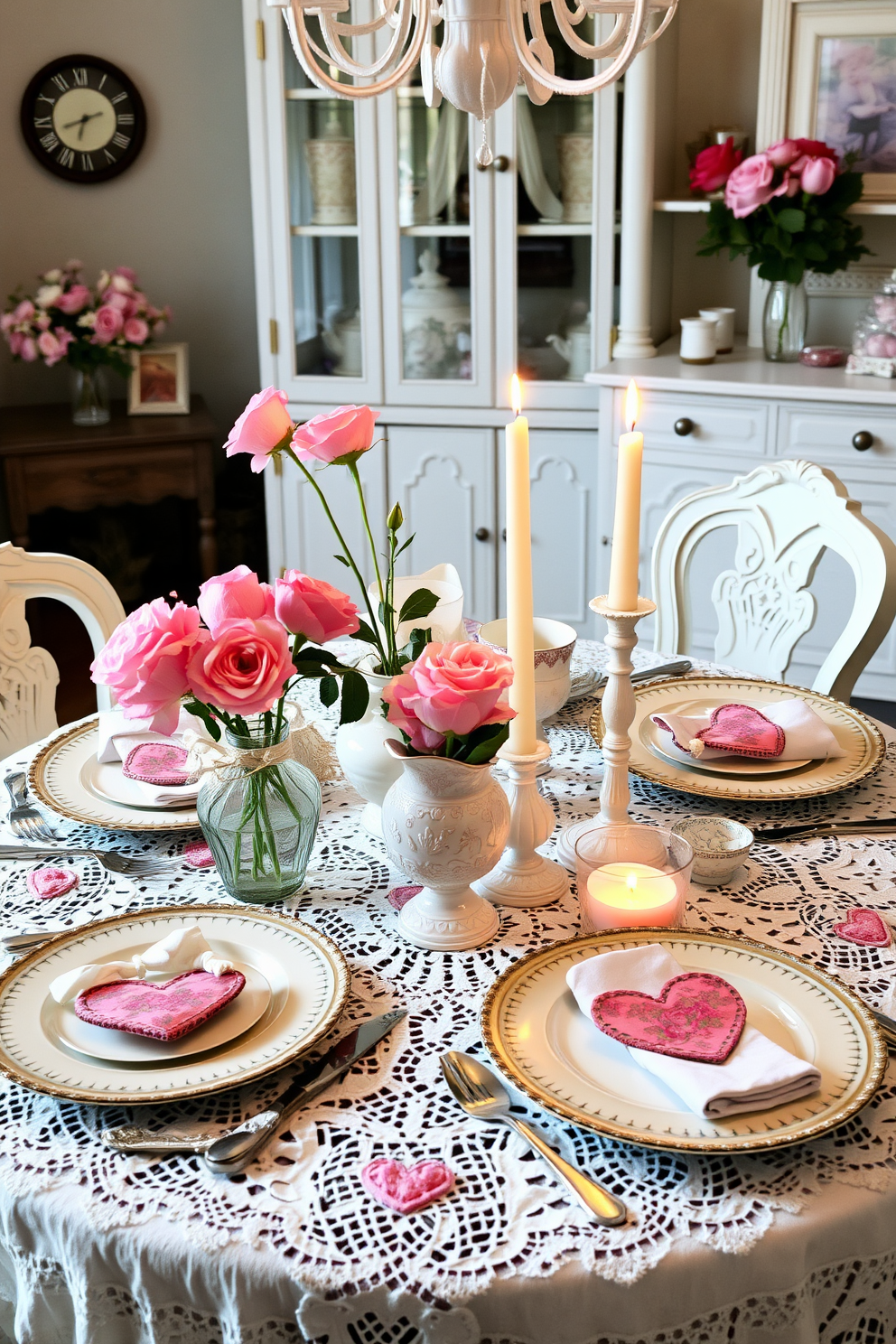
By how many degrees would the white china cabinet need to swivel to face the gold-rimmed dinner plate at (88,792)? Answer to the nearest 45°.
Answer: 0° — it already faces it

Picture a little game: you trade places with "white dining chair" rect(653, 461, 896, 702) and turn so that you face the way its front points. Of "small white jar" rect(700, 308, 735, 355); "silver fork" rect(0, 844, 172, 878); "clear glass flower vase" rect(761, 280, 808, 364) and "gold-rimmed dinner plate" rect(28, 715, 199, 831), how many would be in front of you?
2

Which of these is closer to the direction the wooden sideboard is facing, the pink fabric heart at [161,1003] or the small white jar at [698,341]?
the pink fabric heart

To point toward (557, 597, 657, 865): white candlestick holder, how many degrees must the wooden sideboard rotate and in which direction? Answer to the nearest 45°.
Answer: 0° — it already faces it

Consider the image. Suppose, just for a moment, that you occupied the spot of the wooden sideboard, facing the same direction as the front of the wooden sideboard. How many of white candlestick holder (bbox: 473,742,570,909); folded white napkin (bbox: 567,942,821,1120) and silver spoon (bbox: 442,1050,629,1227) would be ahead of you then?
3

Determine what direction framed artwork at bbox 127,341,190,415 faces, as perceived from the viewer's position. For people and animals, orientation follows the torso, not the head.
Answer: facing the viewer

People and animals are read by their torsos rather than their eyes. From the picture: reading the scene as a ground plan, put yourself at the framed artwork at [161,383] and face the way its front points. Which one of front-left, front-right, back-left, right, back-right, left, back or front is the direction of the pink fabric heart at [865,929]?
front

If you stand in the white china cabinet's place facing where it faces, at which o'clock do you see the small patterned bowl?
The small patterned bowl is roughly at 12 o'clock from the white china cabinet.

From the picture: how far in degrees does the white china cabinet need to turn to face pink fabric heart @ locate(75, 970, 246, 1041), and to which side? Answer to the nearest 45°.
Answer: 0° — it already faces it

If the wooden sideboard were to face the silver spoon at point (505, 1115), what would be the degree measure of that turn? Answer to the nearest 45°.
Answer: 0° — it already faces it

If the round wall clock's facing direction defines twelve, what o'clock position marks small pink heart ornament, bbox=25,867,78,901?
The small pink heart ornament is roughly at 12 o'clock from the round wall clock.

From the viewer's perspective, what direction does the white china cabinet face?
toward the camera

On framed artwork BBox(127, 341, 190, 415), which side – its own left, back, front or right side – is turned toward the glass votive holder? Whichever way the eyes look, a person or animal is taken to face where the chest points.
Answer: front

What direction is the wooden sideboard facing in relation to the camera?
toward the camera

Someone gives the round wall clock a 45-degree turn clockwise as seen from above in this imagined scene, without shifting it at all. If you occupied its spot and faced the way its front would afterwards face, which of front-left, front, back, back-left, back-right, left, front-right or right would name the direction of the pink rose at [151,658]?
front-left

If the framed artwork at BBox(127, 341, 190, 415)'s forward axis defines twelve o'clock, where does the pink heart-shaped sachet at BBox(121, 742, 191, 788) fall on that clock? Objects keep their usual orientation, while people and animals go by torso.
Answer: The pink heart-shaped sachet is roughly at 12 o'clock from the framed artwork.
